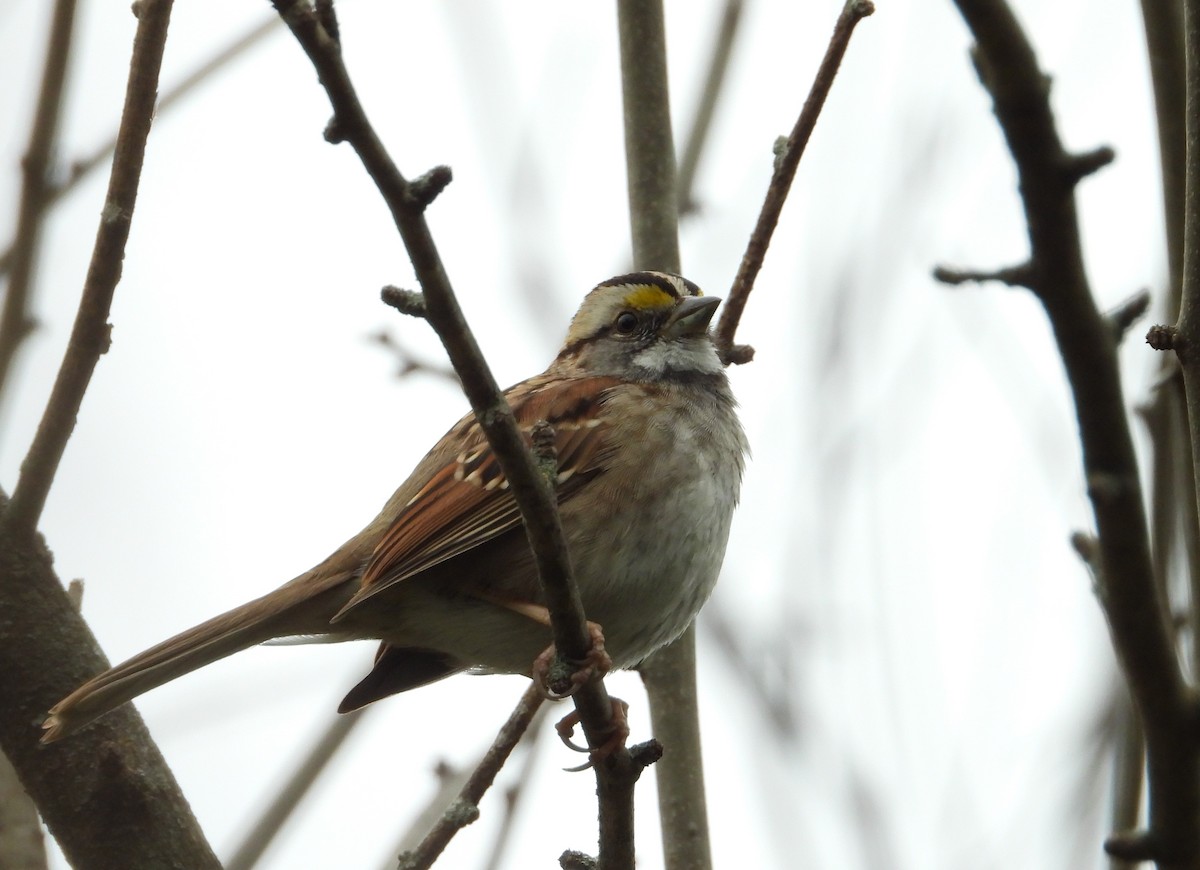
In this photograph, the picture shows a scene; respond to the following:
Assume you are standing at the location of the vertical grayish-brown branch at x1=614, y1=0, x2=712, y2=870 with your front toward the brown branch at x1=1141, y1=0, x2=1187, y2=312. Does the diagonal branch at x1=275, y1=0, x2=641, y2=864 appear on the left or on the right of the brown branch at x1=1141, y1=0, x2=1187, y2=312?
right

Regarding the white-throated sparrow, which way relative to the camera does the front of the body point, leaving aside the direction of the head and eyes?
to the viewer's right

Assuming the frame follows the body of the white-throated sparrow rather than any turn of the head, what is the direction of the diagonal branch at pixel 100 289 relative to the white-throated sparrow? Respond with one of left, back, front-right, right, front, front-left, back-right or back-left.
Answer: back-right

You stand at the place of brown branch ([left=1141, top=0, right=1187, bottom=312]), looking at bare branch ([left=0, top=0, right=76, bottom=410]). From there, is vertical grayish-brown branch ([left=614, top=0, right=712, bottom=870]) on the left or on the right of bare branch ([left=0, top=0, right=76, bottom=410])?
left

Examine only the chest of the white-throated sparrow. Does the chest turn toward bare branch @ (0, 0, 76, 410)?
no

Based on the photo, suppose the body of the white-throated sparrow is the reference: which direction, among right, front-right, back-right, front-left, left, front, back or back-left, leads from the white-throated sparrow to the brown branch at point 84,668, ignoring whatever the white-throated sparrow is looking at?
back-right
